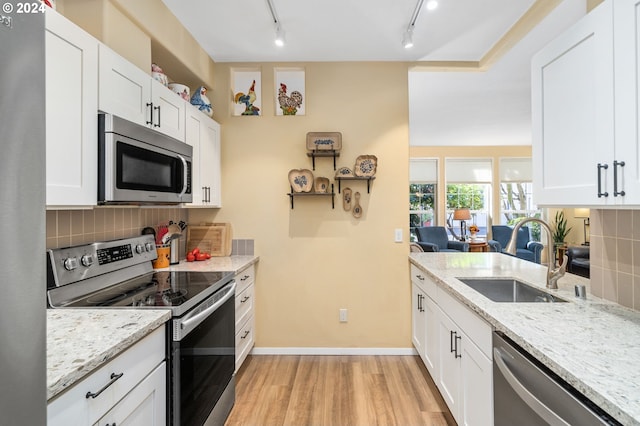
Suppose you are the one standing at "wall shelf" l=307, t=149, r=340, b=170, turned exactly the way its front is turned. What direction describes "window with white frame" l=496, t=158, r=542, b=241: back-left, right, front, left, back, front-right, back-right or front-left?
back-left

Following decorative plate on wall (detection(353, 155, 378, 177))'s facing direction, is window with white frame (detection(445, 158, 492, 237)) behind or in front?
behind

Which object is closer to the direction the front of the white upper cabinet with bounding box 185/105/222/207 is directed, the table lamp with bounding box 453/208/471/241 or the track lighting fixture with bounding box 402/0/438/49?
the track lighting fixture

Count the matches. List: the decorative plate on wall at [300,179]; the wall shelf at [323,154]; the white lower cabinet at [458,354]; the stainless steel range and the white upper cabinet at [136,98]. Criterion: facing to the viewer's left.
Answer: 1

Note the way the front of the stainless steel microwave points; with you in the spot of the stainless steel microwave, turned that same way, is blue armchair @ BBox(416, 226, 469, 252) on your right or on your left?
on your left

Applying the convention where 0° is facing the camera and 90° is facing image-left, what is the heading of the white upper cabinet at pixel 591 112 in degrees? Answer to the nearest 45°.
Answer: approximately 45°

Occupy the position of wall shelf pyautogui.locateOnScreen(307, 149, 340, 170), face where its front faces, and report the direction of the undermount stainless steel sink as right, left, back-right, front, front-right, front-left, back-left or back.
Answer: front-left

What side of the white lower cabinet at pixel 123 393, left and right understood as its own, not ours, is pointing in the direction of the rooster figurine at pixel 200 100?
left

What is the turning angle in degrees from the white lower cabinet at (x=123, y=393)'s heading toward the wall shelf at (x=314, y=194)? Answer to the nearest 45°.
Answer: approximately 90° to its left

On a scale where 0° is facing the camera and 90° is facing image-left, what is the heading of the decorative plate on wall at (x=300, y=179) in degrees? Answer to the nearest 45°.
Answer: approximately 0°

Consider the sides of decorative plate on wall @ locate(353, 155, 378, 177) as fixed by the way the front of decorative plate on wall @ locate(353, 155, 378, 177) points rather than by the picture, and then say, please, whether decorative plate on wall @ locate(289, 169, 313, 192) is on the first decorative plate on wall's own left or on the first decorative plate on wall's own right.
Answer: on the first decorative plate on wall's own right

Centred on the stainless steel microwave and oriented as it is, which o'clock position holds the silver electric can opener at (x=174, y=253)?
The silver electric can opener is roughly at 8 o'clock from the stainless steel microwave.

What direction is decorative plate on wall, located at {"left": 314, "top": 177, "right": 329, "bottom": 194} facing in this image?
toward the camera

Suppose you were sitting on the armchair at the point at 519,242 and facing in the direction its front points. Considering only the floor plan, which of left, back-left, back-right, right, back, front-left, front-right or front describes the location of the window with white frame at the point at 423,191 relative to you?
front-right

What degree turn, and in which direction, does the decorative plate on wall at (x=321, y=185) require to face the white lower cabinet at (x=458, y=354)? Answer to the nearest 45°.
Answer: approximately 45° to its left

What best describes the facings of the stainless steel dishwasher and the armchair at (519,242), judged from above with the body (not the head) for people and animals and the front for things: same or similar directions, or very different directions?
same or similar directions

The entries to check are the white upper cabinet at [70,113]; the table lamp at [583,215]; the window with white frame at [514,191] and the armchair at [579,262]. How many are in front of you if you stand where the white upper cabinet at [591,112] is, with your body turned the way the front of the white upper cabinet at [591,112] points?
1

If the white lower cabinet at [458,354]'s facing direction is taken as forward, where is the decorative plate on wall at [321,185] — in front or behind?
in front

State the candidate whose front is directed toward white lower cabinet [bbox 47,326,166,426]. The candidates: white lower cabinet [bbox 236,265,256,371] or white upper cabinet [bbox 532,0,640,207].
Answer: the white upper cabinet

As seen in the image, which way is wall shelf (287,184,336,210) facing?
toward the camera
